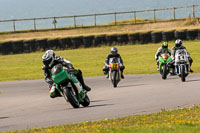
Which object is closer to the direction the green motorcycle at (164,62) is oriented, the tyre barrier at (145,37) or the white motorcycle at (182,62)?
the white motorcycle

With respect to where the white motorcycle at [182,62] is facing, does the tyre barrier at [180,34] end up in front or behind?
behind

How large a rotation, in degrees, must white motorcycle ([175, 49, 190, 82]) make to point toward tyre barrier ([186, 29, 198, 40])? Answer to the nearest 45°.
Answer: approximately 180°

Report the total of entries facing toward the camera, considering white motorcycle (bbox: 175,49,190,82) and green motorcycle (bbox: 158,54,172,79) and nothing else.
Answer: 2

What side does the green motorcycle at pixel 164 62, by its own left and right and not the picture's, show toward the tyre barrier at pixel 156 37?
back

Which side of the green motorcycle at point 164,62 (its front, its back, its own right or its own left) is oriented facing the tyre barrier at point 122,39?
back

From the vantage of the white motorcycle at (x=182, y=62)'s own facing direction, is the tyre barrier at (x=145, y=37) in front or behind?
behind

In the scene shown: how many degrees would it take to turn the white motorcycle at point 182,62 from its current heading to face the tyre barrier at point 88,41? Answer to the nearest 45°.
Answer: approximately 180°

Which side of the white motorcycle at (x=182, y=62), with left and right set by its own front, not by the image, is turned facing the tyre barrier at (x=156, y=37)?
back

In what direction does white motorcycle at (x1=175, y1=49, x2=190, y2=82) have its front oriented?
toward the camera

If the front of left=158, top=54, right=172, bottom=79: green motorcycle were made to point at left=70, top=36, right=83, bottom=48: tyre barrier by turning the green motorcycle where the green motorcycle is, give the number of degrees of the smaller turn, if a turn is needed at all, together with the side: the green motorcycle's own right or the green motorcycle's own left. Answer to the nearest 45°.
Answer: approximately 180°

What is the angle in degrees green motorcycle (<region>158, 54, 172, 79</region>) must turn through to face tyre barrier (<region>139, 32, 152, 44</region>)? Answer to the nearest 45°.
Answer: approximately 180°
